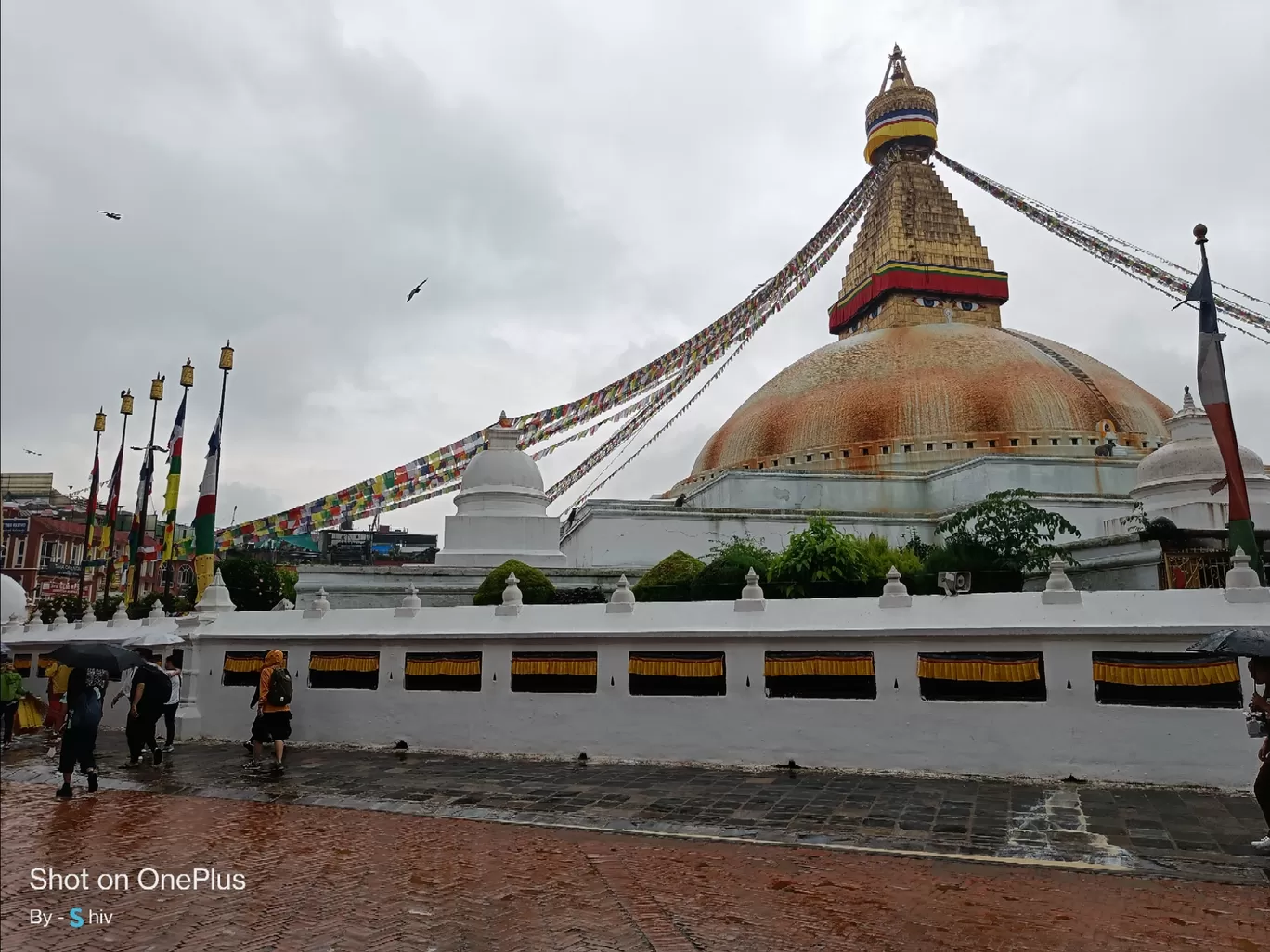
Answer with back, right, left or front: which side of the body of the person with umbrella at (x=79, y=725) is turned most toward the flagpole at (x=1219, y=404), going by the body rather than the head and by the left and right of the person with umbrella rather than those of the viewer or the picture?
back

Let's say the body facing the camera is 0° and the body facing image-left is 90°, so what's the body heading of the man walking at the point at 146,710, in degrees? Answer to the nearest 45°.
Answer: approximately 135°

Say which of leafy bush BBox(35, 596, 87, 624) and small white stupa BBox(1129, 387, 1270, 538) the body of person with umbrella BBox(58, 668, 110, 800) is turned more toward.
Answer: the leafy bush

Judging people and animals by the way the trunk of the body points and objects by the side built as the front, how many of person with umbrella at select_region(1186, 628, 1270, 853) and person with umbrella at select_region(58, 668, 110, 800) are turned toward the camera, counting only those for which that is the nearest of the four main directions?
0

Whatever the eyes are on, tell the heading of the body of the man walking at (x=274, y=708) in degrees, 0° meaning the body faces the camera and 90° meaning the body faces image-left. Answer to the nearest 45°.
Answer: approximately 135°

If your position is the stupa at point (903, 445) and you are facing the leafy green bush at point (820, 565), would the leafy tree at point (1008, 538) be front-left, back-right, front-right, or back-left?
front-left

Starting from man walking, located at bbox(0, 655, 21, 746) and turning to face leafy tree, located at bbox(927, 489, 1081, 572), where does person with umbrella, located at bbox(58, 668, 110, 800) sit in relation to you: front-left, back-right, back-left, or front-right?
front-right

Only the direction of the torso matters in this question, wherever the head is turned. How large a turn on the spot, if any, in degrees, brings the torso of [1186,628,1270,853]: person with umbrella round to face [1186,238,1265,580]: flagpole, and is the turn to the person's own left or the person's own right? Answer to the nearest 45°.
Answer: approximately 90° to the person's own right

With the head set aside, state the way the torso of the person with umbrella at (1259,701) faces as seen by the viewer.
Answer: to the viewer's left

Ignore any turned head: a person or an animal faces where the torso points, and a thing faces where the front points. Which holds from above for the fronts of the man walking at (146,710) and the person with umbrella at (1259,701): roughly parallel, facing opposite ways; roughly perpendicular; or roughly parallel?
roughly parallel

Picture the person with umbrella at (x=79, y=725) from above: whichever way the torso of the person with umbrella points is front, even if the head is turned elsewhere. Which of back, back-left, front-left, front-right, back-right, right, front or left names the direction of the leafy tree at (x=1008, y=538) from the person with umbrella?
back-right

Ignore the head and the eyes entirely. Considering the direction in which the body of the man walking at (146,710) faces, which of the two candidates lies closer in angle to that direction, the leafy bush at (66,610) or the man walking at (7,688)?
the man walking
